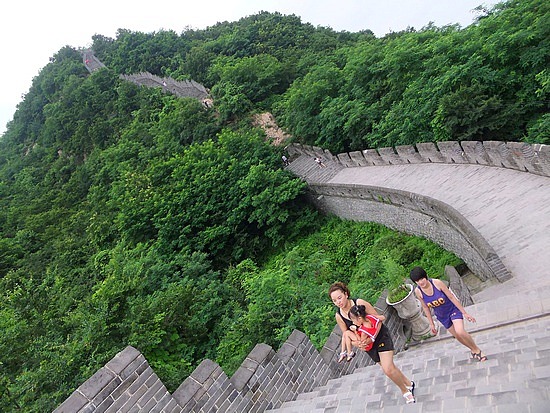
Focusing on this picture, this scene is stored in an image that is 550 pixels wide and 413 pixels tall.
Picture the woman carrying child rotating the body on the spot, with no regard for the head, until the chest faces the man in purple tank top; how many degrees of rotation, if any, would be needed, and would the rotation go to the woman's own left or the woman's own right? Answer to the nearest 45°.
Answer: approximately 135° to the woman's own left

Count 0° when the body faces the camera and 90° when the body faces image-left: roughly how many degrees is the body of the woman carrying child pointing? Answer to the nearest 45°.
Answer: approximately 45°

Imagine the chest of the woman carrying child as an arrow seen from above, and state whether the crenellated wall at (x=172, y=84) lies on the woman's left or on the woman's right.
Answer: on the woman's right
